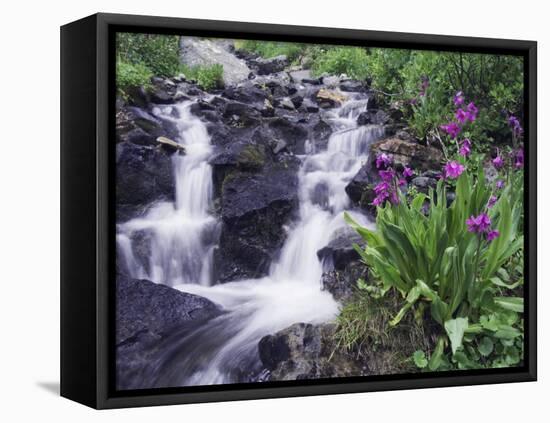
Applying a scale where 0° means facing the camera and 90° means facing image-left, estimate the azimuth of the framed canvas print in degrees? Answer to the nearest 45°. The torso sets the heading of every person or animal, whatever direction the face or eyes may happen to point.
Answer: approximately 315°
